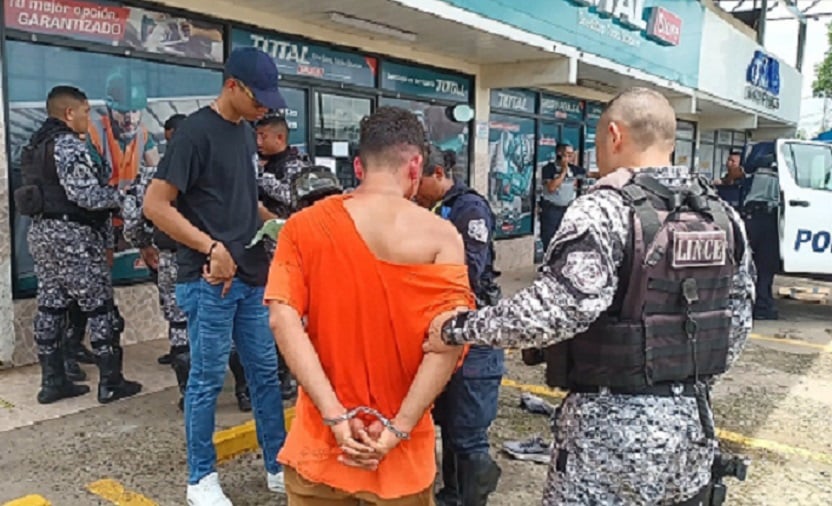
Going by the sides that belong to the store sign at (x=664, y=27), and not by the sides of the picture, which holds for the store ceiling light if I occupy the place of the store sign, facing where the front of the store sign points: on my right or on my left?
on my right

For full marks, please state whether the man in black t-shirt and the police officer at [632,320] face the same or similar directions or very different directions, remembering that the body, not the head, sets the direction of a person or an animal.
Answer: very different directions

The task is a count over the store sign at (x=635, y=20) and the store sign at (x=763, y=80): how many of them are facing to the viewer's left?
0

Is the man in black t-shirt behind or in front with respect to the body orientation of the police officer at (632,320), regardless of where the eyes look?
in front

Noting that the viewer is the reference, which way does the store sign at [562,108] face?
facing the viewer and to the right of the viewer

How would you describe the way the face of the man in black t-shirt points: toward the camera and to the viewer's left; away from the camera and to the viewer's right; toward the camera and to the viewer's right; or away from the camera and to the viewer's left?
toward the camera and to the viewer's right

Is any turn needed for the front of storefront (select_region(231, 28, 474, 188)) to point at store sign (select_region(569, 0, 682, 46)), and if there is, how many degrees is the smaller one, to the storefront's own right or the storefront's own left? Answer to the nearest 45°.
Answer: approximately 90° to the storefront's own left

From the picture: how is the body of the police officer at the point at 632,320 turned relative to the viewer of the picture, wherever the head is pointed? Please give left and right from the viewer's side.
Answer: facing away from the viewer and to the left of the viewer

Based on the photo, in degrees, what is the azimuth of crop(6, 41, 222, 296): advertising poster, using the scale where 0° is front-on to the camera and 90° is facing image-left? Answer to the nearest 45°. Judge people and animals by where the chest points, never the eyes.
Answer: approximately 315°

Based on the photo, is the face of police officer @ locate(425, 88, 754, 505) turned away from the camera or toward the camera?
away from the camera

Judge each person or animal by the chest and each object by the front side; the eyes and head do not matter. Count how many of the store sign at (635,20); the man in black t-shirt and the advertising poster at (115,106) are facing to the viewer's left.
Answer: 0

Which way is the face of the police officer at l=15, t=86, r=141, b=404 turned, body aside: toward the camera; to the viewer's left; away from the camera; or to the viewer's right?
to the viewer's right

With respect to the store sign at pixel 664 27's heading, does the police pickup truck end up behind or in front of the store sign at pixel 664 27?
in front

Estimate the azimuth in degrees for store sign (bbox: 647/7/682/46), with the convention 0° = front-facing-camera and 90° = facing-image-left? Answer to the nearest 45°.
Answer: approximately 315°

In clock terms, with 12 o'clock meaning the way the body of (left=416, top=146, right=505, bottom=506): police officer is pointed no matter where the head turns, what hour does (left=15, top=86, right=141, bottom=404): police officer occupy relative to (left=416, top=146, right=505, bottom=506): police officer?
(left=15, top=86, right=141, bottom=404): police officer is roughly at 1 o'clock from (left=416, top=146, right=505, bottom=506): police officer.

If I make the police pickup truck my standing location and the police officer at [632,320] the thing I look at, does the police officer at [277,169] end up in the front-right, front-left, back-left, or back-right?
front-right

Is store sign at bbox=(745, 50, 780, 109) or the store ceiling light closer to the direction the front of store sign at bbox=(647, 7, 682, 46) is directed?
the store ceiling light
